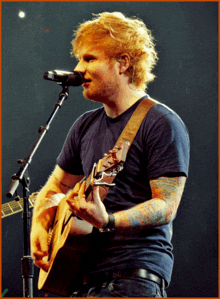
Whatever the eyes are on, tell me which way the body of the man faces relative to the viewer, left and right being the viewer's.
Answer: facing the viewer and to the left of the viewer

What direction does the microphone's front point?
to the viewer's right

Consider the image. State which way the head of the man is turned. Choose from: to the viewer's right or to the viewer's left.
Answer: to the viewer's left
